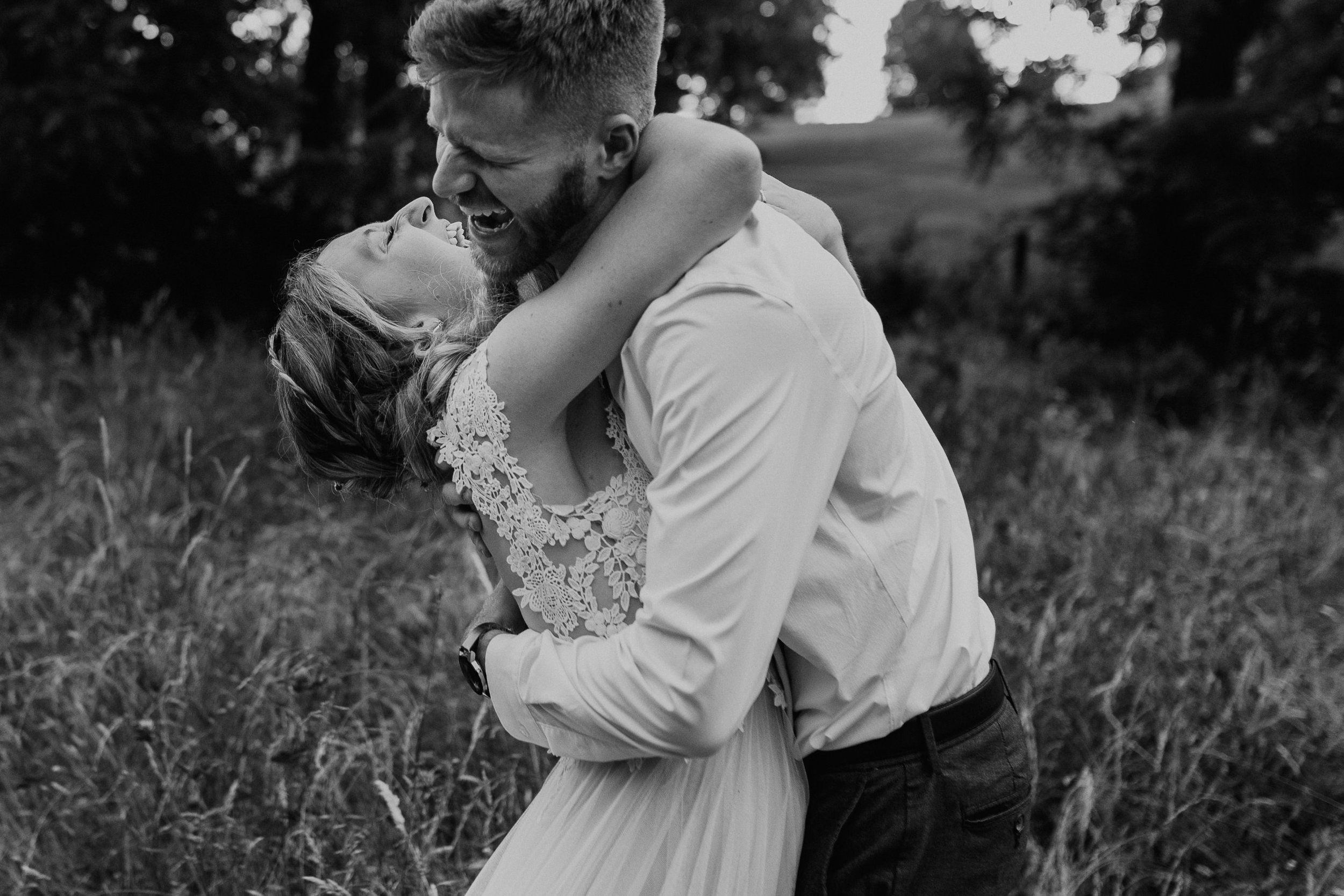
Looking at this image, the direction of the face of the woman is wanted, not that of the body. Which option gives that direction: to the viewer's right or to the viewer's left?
to the viewer's right

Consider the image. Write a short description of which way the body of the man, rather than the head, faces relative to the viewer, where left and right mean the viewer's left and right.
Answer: facing to the left of the viewer
